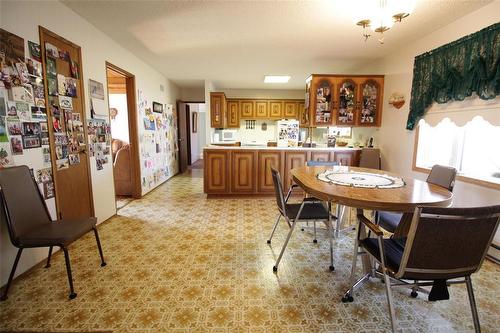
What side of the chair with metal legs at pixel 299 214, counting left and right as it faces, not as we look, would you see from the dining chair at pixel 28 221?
back

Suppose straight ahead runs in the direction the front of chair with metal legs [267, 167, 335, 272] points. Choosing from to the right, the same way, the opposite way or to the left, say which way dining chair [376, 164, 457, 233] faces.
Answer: the opposite way

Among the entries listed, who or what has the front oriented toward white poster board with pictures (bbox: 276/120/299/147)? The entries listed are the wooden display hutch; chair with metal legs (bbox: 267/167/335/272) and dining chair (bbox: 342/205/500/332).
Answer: the dining chair

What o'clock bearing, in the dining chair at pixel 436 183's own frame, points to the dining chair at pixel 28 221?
the dining chair at pixel 28 221 is roughly at 12 o'clock from the dining chair at pixel 436 183.

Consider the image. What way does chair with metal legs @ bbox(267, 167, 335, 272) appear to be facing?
to the viewer's right

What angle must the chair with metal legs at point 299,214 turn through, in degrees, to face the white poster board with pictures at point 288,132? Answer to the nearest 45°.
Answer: approximately 90° to its left

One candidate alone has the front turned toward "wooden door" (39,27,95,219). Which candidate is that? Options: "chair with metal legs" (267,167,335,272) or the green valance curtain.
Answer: the green valance curtain

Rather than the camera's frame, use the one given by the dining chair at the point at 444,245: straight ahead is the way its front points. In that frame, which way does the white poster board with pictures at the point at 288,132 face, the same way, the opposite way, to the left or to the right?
the opposite way

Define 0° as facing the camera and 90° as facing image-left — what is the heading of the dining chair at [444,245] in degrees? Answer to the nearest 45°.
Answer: approximately 135°

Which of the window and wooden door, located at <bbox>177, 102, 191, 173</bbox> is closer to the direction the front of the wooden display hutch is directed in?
the window
